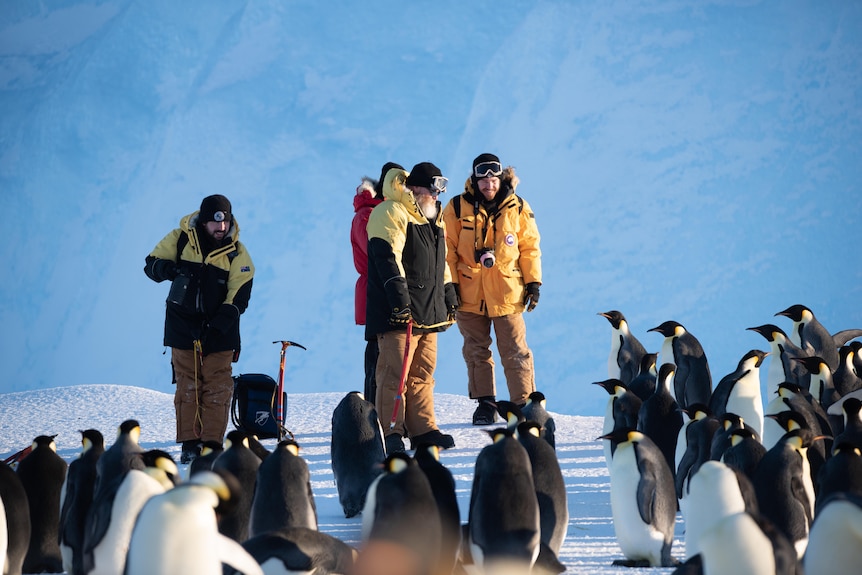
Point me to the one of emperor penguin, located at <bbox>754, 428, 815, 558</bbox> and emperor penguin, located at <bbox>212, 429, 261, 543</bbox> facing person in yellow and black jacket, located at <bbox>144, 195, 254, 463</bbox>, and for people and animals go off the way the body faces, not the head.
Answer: emperor penguin, located at <bbox>212, 429, 261, 543</bbox>

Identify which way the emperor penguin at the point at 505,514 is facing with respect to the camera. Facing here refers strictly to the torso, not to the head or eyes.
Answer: away from the camera

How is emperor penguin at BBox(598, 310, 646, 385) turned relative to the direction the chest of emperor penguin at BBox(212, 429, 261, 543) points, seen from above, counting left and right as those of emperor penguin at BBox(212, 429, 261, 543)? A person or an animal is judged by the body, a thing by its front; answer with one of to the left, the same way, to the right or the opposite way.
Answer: to the left

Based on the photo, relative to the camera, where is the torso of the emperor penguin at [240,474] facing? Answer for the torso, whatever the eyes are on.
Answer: away from the camera

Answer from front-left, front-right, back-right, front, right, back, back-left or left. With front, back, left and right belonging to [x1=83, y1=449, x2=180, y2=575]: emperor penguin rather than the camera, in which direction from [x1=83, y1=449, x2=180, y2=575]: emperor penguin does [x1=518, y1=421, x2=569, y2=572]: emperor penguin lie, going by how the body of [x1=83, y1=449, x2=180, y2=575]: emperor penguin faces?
front-left

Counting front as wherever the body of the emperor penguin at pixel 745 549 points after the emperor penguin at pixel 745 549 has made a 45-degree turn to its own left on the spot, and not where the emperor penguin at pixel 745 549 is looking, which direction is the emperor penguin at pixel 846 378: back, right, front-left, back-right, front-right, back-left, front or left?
back

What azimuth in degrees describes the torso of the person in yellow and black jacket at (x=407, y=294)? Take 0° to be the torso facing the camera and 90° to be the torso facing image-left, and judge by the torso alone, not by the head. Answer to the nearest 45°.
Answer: approximately 315°

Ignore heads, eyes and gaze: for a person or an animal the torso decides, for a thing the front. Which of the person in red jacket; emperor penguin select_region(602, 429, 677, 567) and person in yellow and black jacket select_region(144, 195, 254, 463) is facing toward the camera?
the person in yellow and black jacket

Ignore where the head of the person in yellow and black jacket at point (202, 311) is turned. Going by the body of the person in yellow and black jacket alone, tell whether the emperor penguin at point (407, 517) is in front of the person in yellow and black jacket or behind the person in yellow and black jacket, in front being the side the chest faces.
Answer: in front

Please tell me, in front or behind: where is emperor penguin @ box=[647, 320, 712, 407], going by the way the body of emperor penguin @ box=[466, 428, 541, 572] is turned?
in front

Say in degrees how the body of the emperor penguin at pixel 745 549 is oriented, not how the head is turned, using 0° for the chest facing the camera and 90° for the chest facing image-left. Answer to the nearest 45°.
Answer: approximately 45°

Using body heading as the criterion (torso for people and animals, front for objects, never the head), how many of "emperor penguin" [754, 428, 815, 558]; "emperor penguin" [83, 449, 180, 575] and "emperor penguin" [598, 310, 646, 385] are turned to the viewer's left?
1

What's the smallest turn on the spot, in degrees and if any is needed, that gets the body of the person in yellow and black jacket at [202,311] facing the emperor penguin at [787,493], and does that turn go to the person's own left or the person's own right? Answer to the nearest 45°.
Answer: approximately 45° to the person's own left
